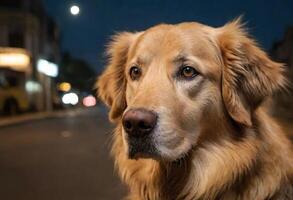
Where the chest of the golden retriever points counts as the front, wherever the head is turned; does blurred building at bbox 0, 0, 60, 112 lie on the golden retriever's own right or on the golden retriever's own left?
on the golden retriever's own right

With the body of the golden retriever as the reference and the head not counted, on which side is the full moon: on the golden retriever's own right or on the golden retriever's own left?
on the golden retriever's own right

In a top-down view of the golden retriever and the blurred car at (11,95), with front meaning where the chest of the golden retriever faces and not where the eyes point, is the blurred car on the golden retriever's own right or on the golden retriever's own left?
on the golden retriever's own right

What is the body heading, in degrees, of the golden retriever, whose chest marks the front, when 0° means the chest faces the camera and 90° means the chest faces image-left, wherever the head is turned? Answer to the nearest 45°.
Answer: approximately 45°
